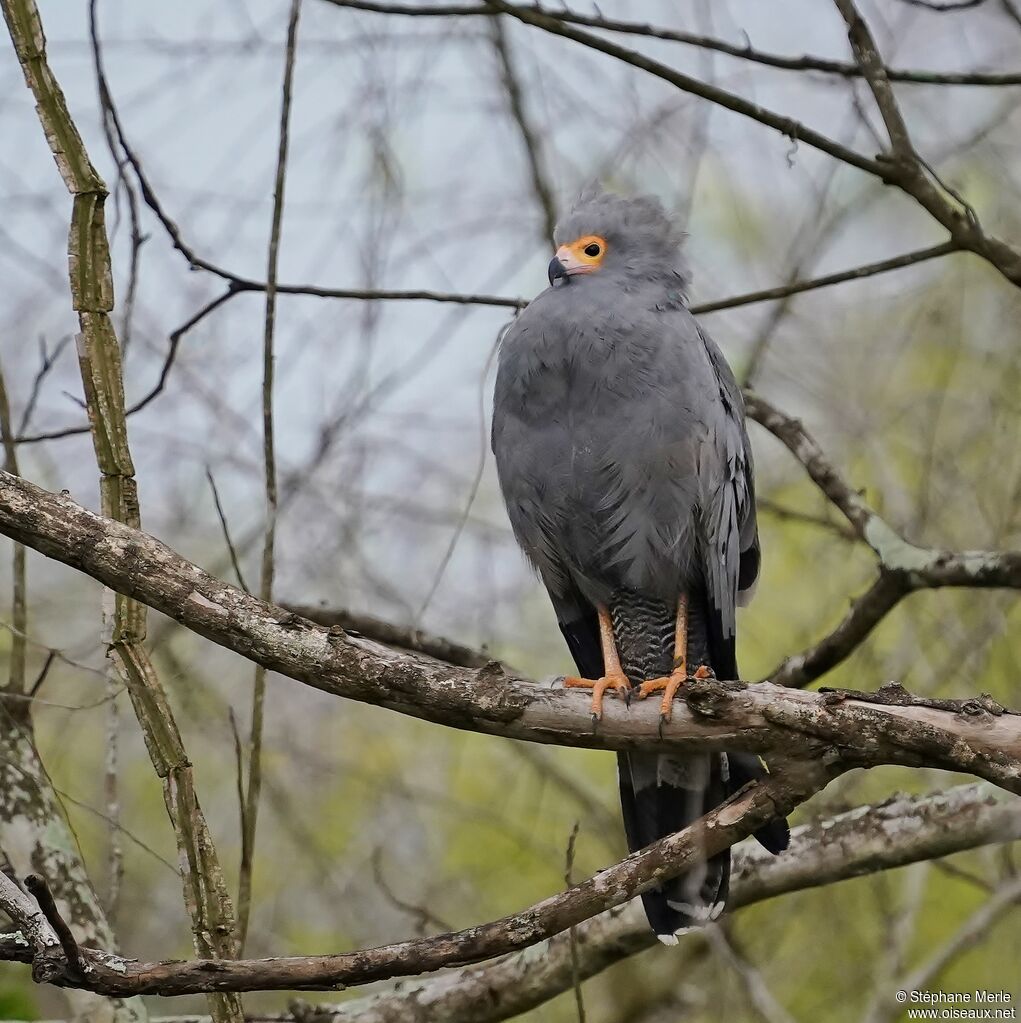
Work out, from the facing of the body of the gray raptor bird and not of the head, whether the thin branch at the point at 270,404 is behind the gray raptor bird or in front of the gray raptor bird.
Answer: behind

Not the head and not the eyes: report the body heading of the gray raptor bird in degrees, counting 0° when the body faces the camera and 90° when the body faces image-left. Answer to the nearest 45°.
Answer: approximately 45°
